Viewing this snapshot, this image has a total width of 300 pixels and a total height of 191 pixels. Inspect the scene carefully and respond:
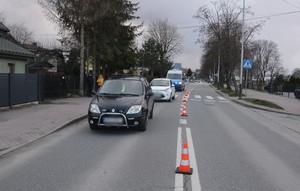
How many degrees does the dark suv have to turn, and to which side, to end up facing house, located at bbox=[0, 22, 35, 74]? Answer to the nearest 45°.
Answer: approximately 135° to its right

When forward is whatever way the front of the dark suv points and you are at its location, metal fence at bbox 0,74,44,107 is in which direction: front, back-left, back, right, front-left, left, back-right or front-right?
back-right

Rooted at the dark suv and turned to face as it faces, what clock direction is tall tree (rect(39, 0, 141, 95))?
The tall tree is roughly at 6 o'clock from the dark suv.

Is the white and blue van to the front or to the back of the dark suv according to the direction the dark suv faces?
to the back

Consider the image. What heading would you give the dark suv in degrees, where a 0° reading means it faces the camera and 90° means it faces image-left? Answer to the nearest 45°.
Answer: approximately 0°

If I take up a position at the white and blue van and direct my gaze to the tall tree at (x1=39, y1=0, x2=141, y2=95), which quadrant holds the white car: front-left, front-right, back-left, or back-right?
front-left

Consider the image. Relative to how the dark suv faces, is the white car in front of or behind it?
behind

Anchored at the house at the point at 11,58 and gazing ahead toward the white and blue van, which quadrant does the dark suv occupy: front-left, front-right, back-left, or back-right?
back-right

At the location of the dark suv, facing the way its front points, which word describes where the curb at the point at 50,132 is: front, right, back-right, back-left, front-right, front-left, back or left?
right

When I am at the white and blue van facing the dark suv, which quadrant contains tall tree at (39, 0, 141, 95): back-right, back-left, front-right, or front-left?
front-right
